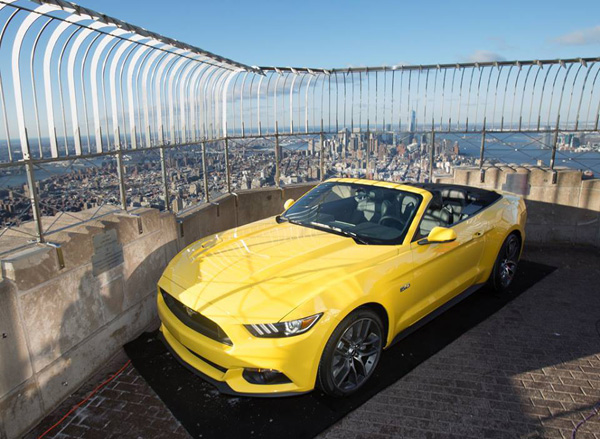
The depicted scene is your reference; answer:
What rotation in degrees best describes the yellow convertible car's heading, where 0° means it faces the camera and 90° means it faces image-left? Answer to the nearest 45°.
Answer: approximately 45°
